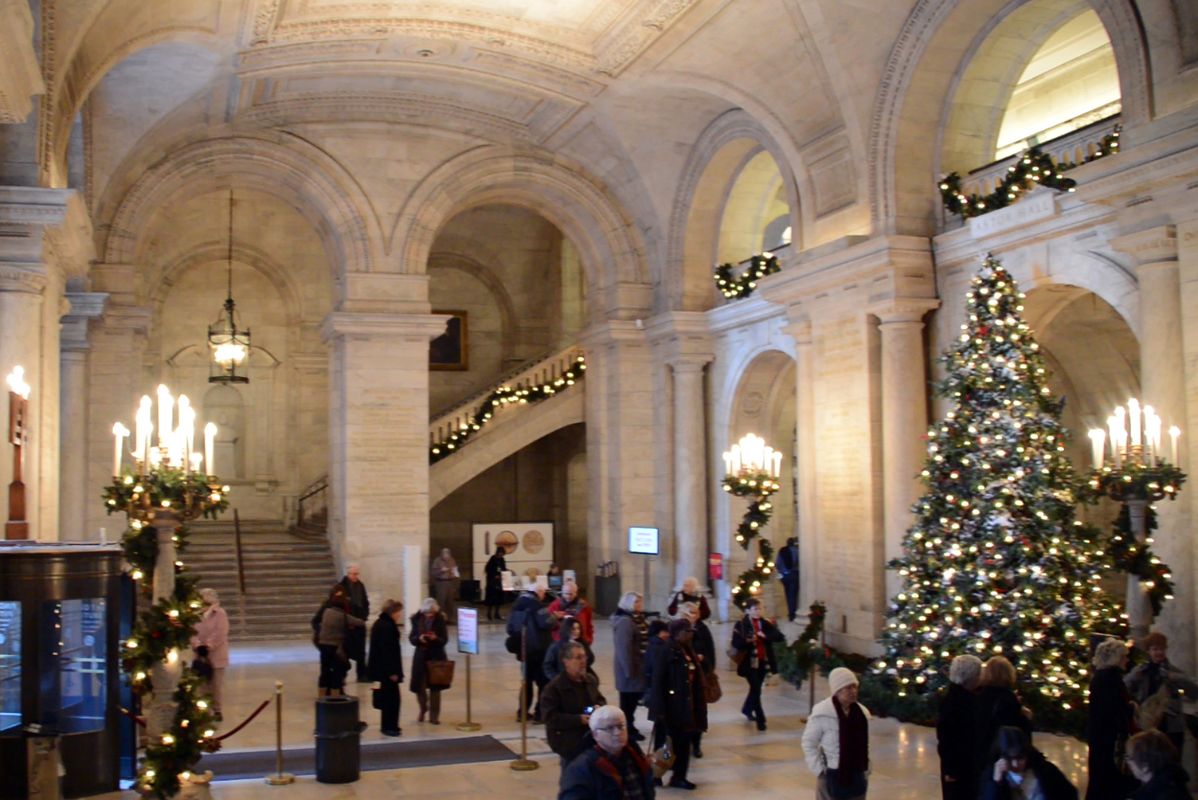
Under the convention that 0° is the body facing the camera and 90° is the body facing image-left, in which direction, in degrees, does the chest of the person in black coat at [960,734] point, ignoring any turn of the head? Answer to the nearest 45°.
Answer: approximately 225°

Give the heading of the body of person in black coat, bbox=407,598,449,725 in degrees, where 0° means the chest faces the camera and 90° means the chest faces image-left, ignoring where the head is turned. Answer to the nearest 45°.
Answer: approximately 0°

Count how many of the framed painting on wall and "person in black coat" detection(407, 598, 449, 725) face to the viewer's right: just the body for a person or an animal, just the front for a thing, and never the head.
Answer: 0

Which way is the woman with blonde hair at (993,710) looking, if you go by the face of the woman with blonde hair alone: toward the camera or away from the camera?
away from the camera

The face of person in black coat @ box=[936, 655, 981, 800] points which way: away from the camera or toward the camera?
away from the camera

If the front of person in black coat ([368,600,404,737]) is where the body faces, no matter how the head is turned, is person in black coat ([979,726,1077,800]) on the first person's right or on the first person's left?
on the first person's right

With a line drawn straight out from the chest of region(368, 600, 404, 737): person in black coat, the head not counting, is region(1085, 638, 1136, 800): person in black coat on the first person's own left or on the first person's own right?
on the first person's own right

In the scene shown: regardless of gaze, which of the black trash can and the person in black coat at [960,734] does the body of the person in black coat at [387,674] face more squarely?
the person in black coat
